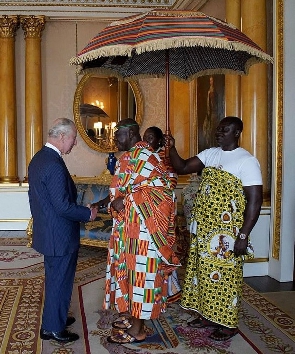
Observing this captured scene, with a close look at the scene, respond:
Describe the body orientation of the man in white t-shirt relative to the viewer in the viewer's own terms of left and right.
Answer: facing the viewer and to the left of the viewer

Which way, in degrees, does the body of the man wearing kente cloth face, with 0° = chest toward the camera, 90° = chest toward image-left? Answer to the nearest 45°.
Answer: approximately 90°

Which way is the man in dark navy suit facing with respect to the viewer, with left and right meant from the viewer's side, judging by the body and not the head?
facing to the right of the viewer

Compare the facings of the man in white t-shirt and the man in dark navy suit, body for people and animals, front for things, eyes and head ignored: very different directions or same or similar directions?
very different directions

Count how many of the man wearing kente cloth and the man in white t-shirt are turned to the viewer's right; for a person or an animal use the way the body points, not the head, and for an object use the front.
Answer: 0

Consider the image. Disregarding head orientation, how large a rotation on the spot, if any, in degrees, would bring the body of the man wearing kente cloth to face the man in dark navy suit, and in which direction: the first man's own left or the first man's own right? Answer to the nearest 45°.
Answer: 0° — they already face them

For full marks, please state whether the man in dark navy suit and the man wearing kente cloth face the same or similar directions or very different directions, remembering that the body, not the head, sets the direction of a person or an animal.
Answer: very different directions

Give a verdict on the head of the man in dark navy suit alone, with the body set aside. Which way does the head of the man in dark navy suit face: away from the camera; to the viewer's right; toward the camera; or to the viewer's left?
to the viewer's right

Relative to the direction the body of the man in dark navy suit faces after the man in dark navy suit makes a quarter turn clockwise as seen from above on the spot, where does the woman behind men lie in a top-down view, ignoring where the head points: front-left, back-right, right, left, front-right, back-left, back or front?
back-left
